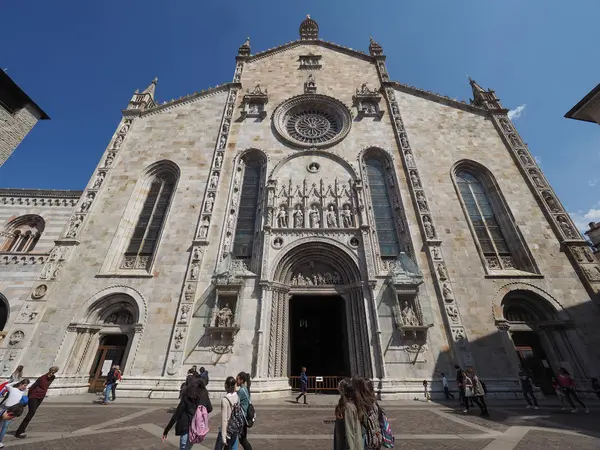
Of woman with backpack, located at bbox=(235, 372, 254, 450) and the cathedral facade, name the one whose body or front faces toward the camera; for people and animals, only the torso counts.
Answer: the cathedral facade

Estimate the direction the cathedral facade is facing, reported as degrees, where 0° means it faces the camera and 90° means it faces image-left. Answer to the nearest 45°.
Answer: approximately 0°

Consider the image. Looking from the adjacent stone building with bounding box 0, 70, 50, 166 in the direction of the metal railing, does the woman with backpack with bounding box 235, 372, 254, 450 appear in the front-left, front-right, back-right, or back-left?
front-right

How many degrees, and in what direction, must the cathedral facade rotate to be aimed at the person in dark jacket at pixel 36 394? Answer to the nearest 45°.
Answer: approximately 45° to its right

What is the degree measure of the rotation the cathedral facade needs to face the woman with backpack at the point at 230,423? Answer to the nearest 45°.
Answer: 0° — it already faces them

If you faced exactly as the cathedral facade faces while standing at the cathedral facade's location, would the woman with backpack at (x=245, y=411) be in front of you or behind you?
in front

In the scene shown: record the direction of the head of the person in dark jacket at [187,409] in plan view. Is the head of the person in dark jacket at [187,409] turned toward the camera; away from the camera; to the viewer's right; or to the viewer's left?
away from the camera

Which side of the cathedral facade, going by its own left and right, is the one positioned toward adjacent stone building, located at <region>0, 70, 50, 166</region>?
right
